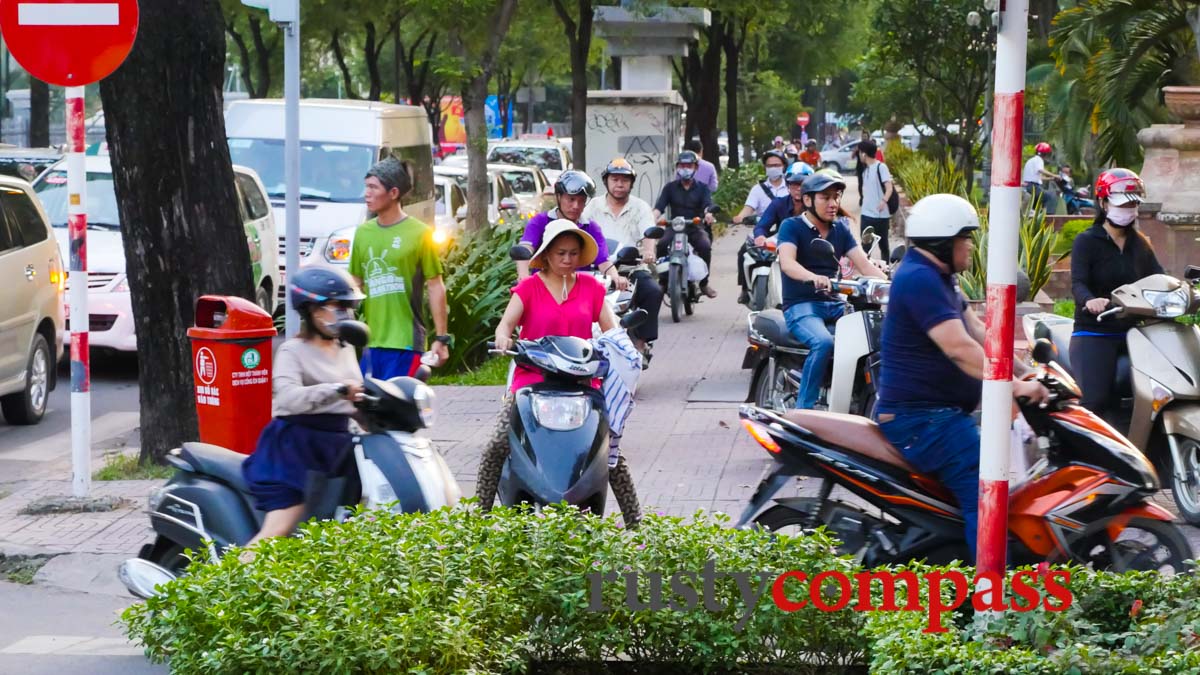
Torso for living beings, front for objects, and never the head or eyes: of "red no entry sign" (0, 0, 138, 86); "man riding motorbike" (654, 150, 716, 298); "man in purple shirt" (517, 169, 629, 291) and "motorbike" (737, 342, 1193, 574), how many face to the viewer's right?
1

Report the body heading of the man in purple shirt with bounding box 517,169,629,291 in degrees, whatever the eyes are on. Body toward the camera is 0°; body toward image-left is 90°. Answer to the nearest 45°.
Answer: approximately 0°

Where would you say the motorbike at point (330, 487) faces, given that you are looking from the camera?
facing to the right of the viewer

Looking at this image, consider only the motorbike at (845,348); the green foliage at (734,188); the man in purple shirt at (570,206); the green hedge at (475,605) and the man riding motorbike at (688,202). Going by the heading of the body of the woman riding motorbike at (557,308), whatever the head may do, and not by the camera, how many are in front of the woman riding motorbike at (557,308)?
1

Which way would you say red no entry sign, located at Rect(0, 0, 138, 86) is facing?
toward the camera

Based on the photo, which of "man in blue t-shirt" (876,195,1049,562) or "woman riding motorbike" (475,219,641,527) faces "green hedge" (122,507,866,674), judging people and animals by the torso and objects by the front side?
the woman riding motorbike

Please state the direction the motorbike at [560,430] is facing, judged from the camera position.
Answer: facing the viewer

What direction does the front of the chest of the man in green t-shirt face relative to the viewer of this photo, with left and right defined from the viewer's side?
facing the viewer and to the left of the viewer

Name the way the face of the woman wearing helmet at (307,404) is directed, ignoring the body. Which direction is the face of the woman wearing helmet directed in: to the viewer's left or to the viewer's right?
to the viewer's right

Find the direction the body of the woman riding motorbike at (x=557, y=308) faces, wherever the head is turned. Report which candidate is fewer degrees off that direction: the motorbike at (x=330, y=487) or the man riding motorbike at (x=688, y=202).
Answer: the motorbike

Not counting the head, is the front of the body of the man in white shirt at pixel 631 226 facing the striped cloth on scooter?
yes

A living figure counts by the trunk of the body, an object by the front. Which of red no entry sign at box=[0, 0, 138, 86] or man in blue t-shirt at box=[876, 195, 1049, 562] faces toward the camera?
the red no entry sign

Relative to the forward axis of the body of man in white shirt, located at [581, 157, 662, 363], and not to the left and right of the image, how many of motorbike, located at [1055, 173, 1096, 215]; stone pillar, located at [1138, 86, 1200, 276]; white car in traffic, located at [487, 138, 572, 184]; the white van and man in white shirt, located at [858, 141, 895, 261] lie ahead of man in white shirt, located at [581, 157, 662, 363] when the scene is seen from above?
0

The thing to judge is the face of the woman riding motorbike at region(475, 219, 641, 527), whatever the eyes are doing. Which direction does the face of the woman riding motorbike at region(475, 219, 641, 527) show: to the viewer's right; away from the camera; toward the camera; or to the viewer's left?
toward the camera

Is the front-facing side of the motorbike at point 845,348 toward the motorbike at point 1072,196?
no

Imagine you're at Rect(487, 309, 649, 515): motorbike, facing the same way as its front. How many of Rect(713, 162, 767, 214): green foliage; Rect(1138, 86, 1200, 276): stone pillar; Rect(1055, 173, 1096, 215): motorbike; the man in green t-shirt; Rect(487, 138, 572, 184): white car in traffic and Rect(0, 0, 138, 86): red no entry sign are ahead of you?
0

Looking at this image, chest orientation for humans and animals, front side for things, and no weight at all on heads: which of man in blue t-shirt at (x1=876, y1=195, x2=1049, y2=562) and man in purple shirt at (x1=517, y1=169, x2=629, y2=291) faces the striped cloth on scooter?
the man in purple shirt

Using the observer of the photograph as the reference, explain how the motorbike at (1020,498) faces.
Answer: facing to the right of the viewer

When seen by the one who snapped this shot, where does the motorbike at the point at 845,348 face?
facing the viewer and to the right of the viewer

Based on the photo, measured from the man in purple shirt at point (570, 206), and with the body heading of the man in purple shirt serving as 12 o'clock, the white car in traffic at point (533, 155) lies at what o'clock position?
The white car in traffic is roughly at 6 o'clock from the man in purple shirt.
